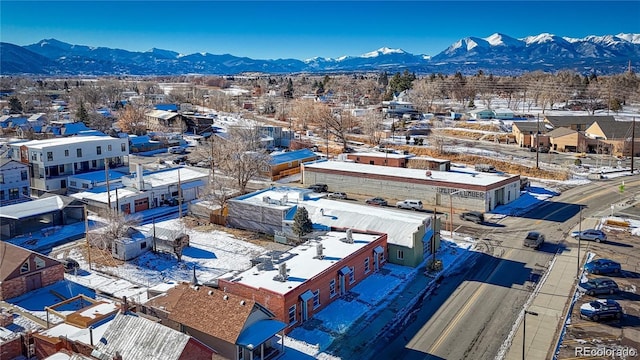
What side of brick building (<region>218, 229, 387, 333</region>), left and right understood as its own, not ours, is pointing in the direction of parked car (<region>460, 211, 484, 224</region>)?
left

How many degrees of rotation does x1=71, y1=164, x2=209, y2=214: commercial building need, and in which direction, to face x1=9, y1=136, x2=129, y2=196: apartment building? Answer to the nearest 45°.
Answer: approximately 180°

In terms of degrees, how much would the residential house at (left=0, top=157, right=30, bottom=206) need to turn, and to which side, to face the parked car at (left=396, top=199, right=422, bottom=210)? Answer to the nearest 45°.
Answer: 0° — it already faces it

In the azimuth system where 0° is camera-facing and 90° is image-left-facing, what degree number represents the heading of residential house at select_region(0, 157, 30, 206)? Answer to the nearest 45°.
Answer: approximately 315°

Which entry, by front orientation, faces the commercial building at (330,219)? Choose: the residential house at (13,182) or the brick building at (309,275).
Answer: the residential house at (13,182)

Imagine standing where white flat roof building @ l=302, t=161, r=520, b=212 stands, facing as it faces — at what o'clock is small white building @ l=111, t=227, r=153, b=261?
The small white building is roughly at 3 o'clock from the white flat roof building.

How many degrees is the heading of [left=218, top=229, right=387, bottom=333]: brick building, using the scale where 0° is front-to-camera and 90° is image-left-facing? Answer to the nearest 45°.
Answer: approximately 315°

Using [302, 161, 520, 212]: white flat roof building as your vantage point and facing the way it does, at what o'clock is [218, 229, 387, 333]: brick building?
The brick building is roughly at 2 o'clock from the white flat roof building.

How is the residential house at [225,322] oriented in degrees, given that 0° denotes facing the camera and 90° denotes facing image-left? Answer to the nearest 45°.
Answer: approximately 315°
